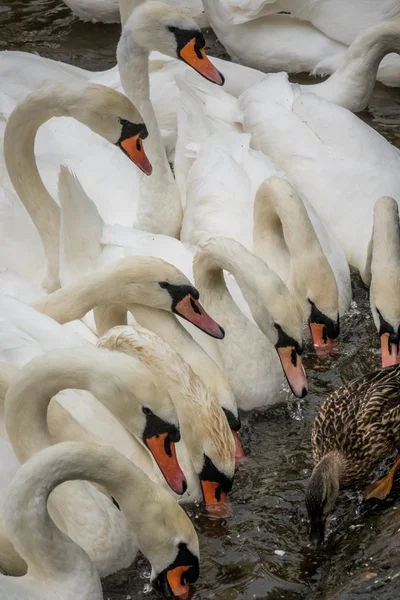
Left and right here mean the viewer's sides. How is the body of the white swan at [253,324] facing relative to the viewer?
facing the viewer and to the right of the viewer

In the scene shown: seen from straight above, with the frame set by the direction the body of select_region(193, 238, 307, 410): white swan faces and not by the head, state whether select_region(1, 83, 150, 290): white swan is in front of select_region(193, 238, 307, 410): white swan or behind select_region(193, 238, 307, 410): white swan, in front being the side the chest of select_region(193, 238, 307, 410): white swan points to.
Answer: behind

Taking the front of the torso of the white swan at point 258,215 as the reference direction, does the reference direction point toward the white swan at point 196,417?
no

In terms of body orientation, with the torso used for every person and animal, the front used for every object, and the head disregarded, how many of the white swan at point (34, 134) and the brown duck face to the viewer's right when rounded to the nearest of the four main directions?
1

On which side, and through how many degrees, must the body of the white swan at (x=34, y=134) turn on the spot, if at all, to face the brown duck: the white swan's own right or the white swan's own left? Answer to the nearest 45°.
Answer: approximately 45° to the white swan's own right

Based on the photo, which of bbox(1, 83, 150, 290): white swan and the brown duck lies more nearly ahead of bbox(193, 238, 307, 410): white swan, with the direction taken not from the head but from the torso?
the brown duck

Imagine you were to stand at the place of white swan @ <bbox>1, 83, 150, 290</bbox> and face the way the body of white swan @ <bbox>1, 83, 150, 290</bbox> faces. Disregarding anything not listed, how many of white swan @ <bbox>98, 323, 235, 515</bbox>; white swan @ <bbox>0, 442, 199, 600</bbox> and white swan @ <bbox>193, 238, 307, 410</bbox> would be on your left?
0

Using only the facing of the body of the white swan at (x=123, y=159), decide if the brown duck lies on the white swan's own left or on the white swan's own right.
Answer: on the white swan's own right

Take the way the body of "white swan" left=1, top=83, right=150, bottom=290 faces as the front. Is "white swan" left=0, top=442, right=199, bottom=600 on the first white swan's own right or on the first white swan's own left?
on the first white swan's own right

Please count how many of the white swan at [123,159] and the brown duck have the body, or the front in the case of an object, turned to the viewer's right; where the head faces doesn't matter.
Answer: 1

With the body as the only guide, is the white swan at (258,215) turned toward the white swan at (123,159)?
no

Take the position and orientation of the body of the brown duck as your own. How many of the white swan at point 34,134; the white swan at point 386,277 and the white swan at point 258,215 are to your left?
0

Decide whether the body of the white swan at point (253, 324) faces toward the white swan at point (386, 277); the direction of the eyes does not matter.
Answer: no

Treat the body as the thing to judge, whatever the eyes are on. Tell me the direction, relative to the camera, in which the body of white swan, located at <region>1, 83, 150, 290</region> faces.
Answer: to the viewer's right

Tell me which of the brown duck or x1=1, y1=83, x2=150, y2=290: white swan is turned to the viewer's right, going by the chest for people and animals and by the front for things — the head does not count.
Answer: the white swan

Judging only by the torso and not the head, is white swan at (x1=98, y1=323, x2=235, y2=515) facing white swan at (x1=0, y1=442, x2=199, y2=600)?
no

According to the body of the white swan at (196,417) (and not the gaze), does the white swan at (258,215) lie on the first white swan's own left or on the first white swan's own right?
on the first white swan's own left

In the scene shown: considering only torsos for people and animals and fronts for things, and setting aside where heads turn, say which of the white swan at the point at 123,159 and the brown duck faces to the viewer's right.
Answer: the white swan
